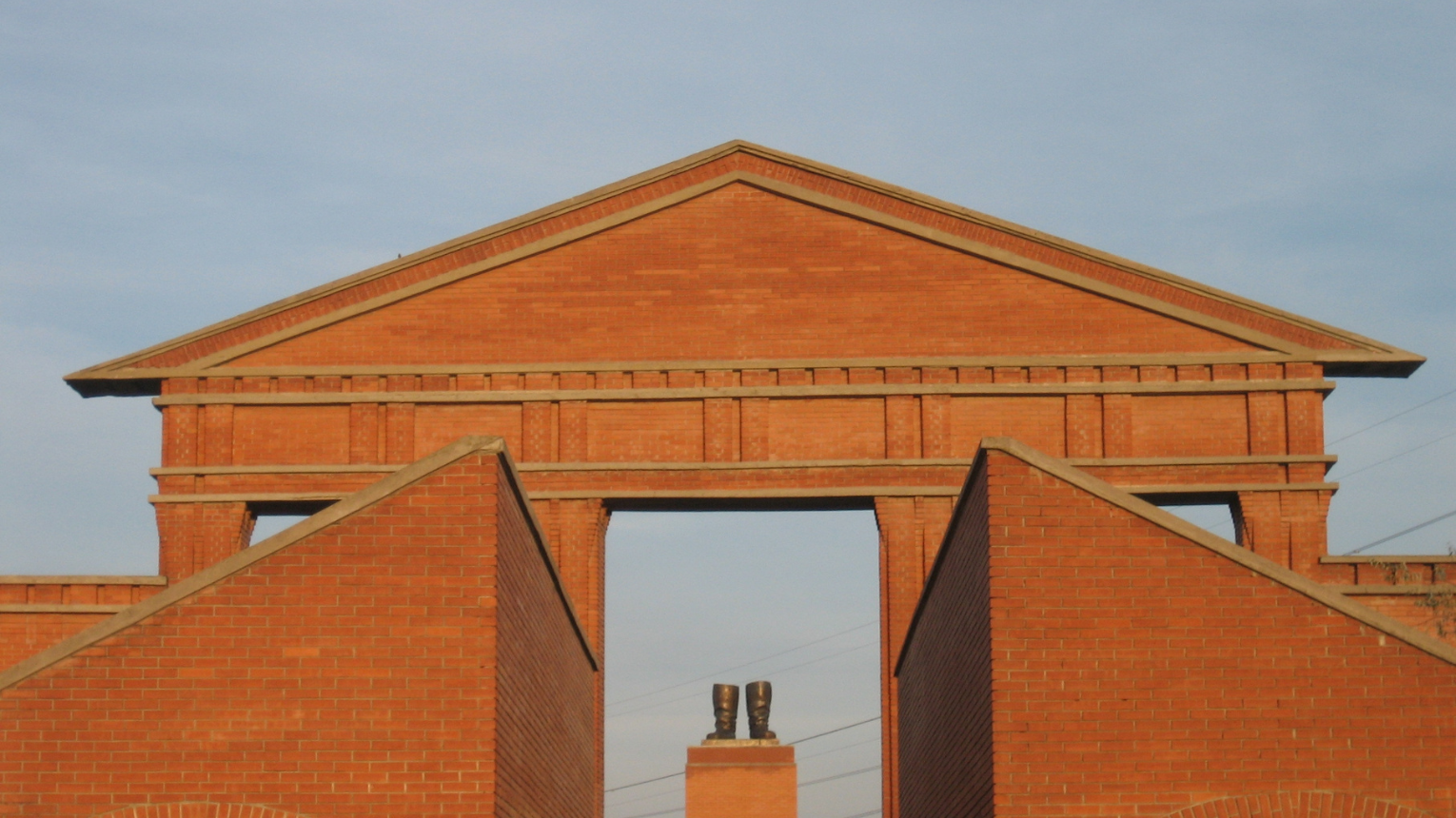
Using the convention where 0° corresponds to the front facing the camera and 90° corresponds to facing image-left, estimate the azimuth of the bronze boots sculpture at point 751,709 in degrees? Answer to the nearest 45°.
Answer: approximately 0°

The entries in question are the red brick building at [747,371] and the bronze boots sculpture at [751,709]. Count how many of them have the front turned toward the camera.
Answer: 2
